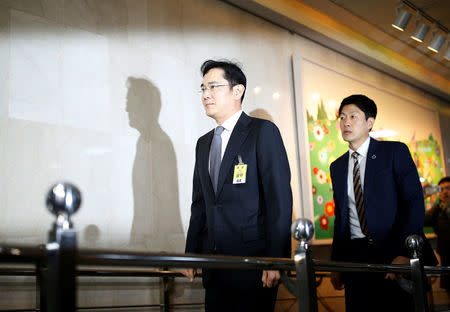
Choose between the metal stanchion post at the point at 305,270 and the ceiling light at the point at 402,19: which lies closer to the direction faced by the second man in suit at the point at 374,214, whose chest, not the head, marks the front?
the metal stanchion post

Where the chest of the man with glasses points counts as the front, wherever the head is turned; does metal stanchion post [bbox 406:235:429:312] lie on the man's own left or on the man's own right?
on the man's own left

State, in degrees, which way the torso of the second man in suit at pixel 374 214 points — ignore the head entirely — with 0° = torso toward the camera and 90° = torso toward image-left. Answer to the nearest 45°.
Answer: approximately 45°
